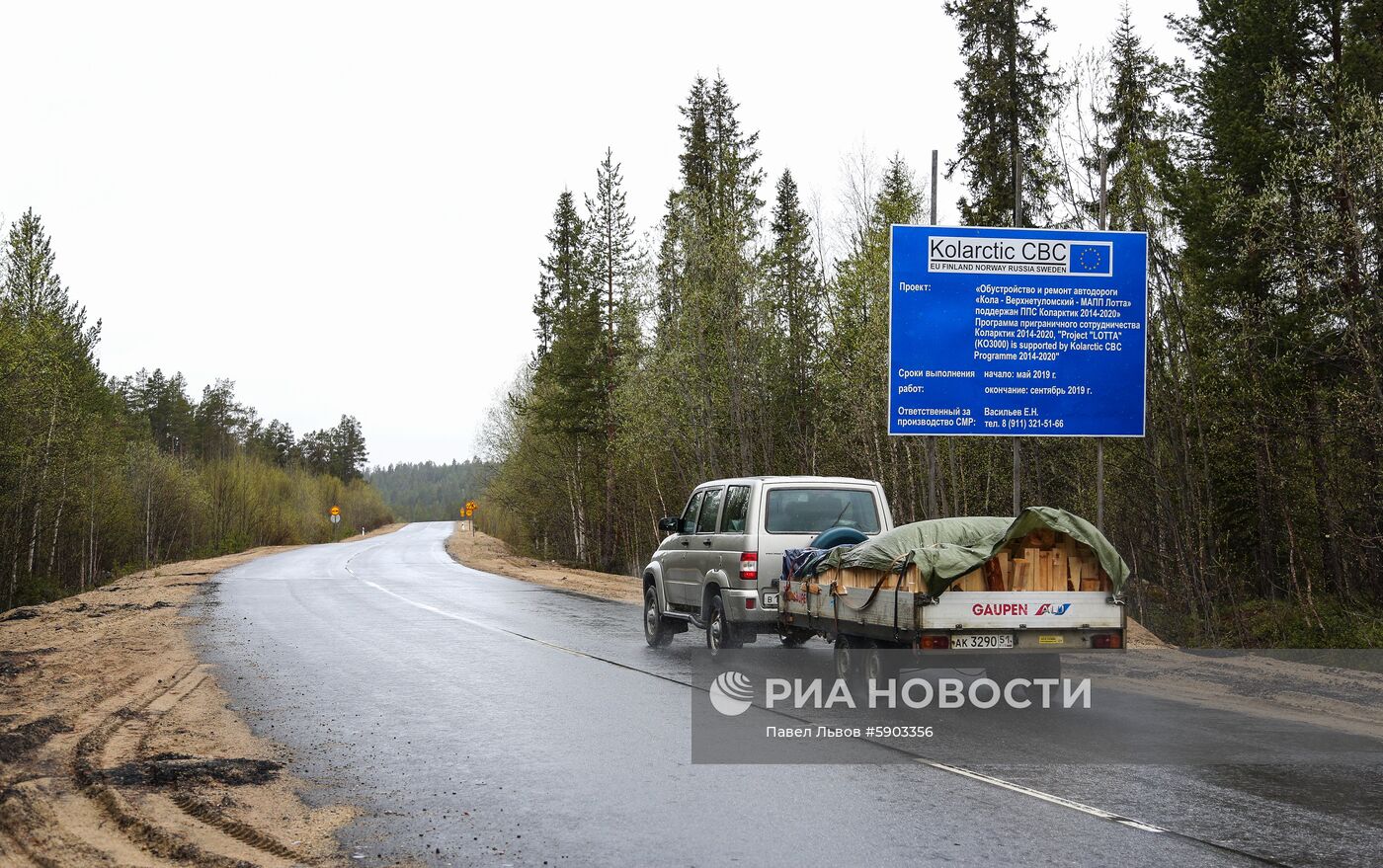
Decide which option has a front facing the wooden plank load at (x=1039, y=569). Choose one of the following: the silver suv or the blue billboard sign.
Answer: the blue billboard sign

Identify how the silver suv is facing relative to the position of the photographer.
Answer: facing away from the viewer and to the left of the viewer

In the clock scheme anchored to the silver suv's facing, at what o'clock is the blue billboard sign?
The blue billboard sign is roughly at 3 o'clock from the silver suv.

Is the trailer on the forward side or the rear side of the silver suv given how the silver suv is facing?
on the rear side

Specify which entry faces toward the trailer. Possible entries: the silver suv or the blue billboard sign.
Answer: the blue billboard sign

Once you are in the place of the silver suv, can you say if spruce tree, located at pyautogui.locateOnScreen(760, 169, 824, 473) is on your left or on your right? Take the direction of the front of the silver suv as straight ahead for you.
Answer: on your right

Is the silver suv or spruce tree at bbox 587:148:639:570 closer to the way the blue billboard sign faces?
the silver suv

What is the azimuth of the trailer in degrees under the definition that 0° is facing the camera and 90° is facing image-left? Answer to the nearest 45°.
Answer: approximately 135°

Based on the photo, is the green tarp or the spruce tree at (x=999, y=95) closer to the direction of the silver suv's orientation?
the spruce tree

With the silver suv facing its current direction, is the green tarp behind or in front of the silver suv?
behind

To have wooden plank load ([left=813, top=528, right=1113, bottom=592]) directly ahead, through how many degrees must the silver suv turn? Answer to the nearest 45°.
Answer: approximately 180°

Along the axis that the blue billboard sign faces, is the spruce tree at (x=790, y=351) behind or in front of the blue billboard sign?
behind
